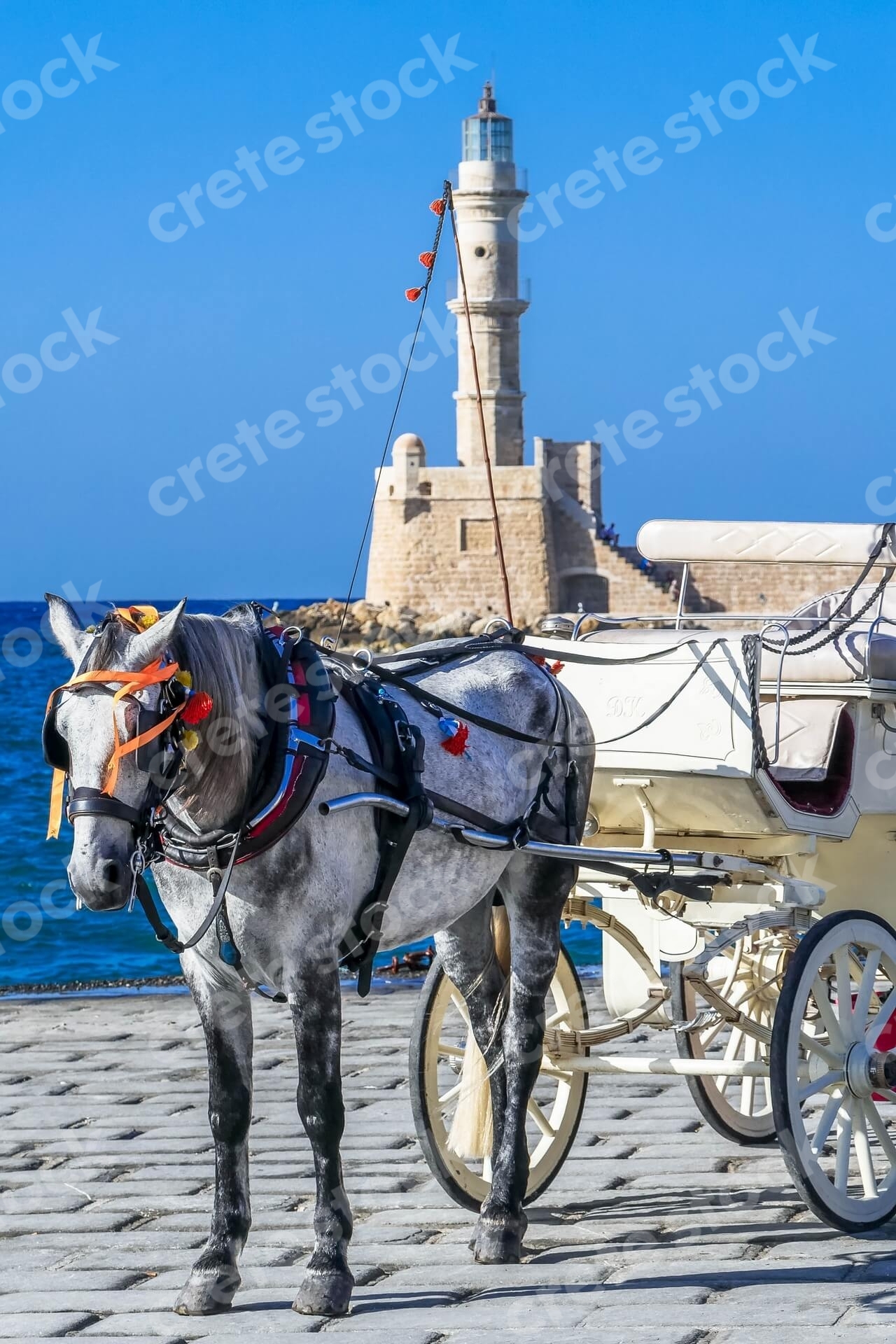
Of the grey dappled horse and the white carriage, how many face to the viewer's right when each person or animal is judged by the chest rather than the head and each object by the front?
0

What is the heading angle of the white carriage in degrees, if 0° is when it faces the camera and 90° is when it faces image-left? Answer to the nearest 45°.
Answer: approximately 45°

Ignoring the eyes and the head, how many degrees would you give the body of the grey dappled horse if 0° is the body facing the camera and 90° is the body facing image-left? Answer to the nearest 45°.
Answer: approximately 45°

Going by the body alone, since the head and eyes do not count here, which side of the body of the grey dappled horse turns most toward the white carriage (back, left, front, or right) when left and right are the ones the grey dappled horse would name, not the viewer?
back

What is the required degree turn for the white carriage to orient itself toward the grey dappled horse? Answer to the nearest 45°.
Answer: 0° — it already faces it
